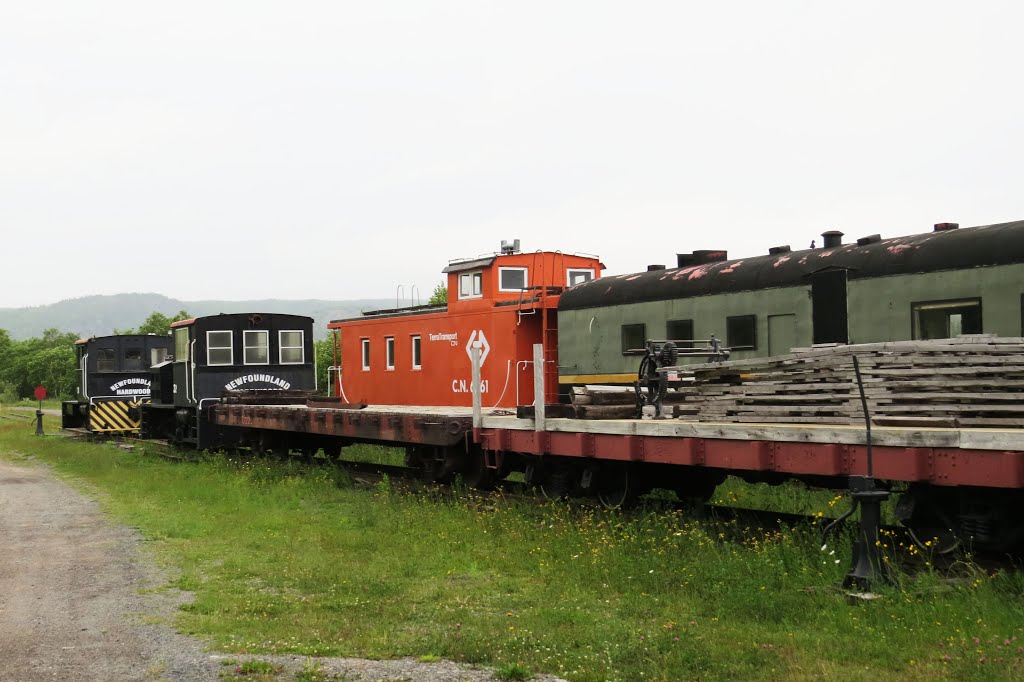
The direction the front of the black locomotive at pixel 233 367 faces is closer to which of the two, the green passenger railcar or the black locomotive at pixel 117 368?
the black locomotive

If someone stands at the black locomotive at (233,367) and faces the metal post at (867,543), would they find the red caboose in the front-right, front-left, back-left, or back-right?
front-left

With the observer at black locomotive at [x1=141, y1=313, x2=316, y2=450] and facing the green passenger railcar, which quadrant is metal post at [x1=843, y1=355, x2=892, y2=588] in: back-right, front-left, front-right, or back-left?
front-right

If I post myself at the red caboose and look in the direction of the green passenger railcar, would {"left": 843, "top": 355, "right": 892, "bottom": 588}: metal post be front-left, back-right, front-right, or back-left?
front-right

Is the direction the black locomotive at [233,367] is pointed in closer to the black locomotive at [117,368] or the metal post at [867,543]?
the black locomotive

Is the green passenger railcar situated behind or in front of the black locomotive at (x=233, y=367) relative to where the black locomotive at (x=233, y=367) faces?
behind

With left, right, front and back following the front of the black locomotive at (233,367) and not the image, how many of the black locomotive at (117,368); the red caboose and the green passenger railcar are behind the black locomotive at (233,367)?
2

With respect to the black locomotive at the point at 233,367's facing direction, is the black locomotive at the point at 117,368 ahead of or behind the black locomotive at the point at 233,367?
ahead

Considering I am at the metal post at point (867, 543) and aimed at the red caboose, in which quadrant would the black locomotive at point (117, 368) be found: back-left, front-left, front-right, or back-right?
front-left

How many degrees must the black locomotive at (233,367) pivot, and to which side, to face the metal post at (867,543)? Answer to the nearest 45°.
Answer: approximately 135° to its left

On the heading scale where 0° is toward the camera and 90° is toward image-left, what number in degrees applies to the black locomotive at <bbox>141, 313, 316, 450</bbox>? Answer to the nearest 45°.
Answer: approximately 135°

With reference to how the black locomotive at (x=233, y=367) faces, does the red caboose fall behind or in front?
behind
